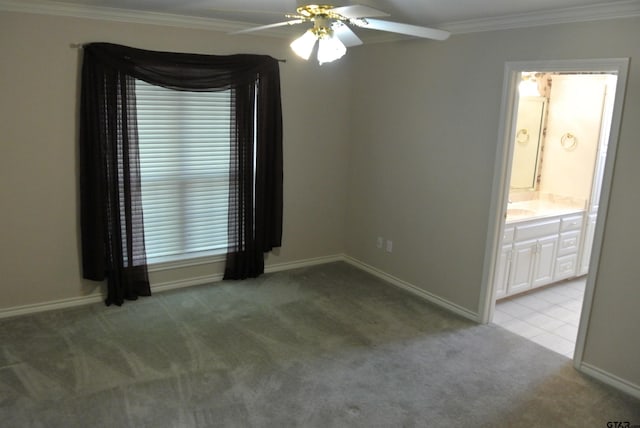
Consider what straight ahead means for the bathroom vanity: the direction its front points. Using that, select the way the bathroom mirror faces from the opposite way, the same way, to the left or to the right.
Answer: the same way

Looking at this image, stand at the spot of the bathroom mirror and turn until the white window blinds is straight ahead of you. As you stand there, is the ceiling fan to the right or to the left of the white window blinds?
left

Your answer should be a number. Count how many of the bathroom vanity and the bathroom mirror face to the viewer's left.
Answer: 0

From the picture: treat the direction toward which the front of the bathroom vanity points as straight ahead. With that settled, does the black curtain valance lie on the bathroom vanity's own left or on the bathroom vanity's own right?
on the bathroom vanity's own right

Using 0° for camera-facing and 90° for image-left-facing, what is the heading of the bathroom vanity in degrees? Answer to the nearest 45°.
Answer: approximately 315°

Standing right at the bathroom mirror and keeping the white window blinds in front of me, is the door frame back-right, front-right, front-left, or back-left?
front-left

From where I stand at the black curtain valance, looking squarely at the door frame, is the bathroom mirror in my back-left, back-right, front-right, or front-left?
front-left

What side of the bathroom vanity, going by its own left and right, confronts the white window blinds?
right

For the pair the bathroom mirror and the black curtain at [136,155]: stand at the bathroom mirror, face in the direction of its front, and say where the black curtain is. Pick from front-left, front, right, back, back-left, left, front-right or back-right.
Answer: right

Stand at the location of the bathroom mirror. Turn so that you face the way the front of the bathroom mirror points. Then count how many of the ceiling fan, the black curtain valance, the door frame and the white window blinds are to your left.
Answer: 0

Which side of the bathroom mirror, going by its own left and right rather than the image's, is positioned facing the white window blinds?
right

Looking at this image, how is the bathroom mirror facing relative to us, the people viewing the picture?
facing the viewer and to the right of the viewer

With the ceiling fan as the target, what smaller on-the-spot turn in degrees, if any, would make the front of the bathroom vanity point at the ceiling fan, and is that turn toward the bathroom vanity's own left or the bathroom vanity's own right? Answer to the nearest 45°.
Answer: approximately 90° to the bathroom vanity's own right
